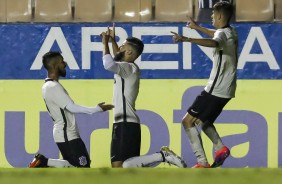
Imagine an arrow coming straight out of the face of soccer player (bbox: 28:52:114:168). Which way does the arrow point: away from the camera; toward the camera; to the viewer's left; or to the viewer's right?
to the viewer's right

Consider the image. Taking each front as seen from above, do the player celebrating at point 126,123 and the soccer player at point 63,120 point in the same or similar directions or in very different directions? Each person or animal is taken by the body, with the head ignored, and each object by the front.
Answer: very different directions

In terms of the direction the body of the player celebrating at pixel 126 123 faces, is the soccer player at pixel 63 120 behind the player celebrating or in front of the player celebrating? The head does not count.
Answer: in front

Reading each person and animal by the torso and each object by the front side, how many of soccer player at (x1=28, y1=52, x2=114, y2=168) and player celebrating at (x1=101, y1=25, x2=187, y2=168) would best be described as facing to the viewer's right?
1

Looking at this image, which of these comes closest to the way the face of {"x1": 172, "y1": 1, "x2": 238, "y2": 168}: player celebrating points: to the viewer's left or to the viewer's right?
to the viewer's left

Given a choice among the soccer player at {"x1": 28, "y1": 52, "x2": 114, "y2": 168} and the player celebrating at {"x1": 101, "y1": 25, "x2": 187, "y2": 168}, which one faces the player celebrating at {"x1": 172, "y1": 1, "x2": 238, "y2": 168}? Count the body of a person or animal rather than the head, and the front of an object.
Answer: the soccer player

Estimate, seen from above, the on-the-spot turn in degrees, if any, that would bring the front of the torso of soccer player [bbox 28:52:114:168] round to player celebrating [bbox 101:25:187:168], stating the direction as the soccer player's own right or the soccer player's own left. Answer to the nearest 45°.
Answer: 0° — they already face them

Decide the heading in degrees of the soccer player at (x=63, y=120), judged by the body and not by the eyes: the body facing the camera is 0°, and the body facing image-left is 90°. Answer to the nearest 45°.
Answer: approximately 270°
